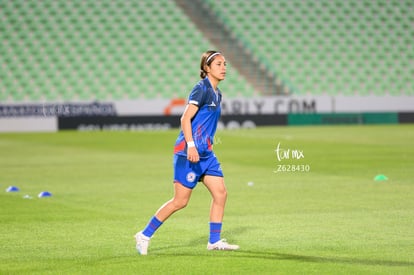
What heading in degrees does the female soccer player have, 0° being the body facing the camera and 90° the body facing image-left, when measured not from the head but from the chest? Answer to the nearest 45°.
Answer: approximately 270°
